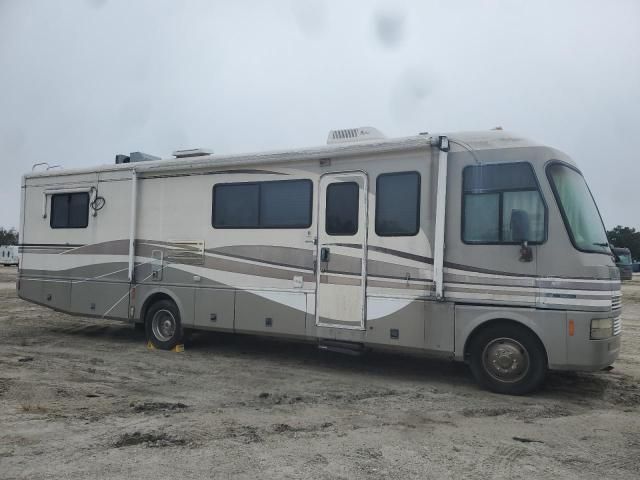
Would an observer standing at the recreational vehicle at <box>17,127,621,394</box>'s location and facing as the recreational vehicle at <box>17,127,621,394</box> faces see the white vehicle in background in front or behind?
behind

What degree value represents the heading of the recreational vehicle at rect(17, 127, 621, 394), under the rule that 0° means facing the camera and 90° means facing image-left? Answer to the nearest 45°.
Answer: approximately 315°
